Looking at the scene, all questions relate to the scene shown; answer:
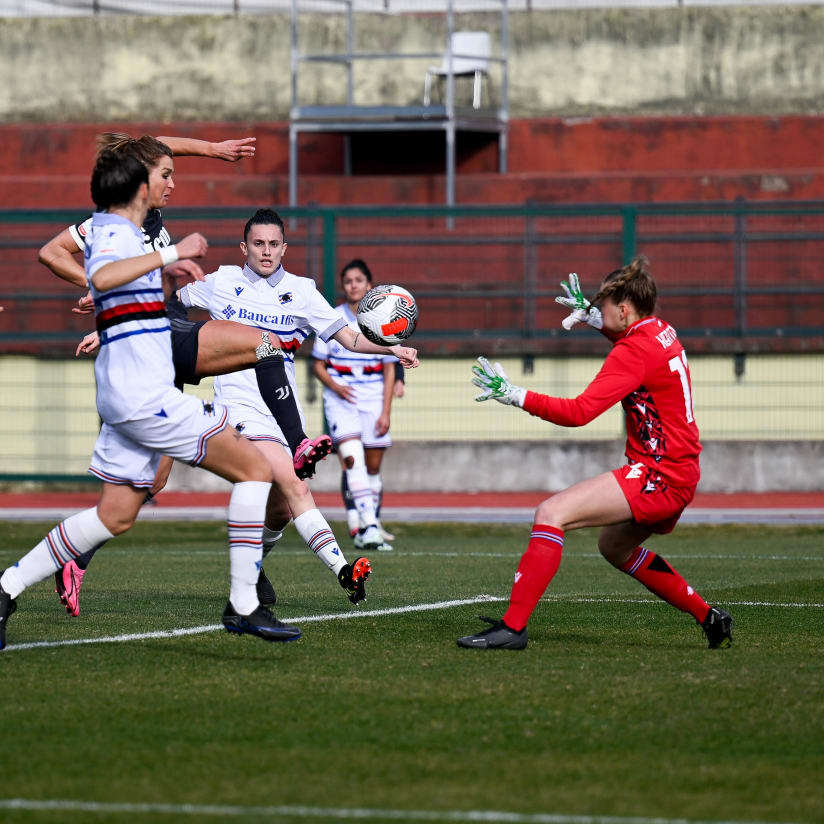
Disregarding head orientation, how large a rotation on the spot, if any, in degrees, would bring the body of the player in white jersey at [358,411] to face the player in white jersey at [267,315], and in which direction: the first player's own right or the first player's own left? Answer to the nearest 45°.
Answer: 0° — they already face them

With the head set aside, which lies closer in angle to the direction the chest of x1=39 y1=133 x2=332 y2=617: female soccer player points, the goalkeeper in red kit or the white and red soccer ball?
the goalkeeper in red kit

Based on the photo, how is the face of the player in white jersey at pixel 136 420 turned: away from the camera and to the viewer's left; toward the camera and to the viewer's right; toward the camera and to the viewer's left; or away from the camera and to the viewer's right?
away from the camera and to the viewer's right

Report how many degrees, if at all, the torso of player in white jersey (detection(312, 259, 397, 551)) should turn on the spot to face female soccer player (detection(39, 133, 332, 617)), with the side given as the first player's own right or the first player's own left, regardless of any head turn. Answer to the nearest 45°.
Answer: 0° — they already face them

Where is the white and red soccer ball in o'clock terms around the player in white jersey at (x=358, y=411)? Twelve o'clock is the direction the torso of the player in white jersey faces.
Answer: The white and red soccer ball is roughly at 12 o'clock from the player in white jersey.

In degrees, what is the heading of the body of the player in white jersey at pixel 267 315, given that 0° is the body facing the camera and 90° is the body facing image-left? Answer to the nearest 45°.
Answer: approximately 0°

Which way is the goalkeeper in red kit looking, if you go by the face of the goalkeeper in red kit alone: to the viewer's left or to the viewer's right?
to the viewer's left

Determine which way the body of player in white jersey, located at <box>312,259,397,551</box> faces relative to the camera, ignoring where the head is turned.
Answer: toward the camera

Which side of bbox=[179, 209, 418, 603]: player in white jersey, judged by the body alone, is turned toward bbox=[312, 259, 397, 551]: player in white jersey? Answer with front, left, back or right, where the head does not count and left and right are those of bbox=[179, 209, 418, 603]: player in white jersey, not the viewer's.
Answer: back

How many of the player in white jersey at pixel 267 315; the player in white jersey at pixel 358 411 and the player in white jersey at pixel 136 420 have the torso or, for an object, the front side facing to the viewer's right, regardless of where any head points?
1

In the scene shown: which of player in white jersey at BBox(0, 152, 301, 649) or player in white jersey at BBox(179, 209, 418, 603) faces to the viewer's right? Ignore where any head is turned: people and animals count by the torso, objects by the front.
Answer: player in white jersey at BBox(0, 152, 301, 649)
